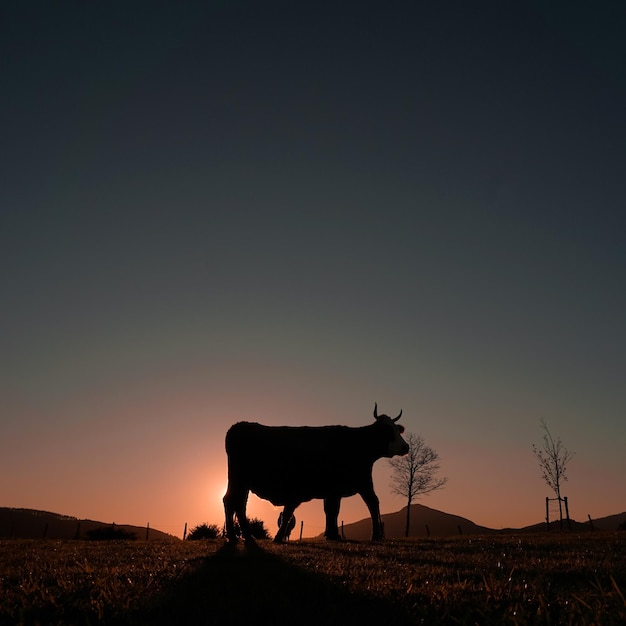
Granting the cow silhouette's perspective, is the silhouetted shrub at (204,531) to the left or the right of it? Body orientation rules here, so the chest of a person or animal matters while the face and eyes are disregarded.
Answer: on its left

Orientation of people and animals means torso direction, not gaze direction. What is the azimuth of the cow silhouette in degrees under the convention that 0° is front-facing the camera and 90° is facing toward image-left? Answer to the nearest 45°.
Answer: approximately 270°

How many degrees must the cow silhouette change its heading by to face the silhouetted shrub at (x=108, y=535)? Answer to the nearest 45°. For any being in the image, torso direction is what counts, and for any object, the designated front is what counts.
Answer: approximately 135° to its left
